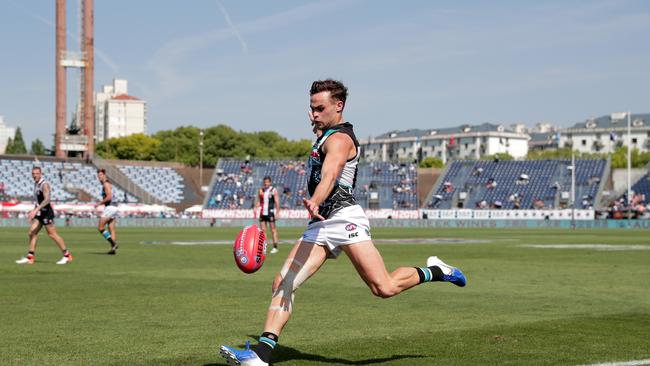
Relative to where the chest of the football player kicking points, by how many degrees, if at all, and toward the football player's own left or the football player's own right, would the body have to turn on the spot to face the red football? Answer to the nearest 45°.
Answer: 0° — they already face it

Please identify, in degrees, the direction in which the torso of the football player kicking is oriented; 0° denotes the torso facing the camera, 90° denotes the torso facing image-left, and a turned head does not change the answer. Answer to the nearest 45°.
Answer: approximately 90°
